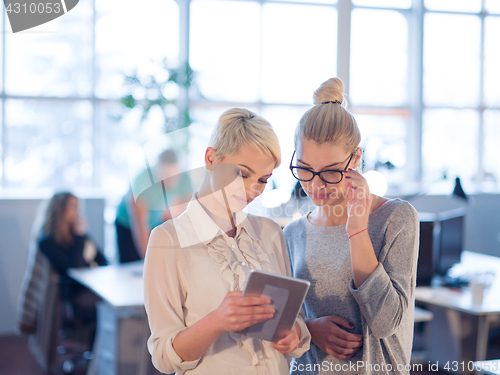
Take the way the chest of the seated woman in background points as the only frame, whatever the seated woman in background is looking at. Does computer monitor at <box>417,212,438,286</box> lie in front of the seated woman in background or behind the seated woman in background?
in front

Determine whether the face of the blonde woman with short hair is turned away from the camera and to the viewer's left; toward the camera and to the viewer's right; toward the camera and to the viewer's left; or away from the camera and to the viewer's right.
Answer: toward the camera and to the viewer's right

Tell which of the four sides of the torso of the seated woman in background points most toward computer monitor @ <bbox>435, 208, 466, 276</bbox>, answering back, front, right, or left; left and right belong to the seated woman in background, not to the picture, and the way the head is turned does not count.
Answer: front

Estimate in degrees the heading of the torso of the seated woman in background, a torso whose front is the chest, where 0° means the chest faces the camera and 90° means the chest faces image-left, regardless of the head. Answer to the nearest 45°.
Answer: approximately 270°

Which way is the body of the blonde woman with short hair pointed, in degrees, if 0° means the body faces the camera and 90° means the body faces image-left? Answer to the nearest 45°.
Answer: approximately 315°

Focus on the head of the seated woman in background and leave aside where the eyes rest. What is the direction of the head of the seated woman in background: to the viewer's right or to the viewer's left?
to the viewer's right

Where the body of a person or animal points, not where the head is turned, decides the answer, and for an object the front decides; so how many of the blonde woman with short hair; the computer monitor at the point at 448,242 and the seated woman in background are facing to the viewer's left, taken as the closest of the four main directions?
0
